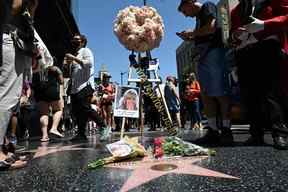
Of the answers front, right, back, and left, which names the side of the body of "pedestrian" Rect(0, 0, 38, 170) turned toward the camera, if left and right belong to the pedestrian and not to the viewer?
right

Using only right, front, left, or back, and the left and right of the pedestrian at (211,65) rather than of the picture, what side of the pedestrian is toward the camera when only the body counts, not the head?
left

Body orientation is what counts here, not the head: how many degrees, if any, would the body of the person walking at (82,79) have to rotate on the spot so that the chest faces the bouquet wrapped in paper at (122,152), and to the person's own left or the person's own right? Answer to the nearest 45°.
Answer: approximately 90° to the person's own left

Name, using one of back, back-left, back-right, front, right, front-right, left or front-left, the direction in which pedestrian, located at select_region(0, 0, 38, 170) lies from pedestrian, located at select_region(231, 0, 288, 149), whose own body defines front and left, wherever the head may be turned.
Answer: front

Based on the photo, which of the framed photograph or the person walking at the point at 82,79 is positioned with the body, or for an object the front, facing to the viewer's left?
the person walking

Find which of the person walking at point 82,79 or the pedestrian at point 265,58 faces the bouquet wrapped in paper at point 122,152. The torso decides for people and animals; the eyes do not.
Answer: the pedestrian

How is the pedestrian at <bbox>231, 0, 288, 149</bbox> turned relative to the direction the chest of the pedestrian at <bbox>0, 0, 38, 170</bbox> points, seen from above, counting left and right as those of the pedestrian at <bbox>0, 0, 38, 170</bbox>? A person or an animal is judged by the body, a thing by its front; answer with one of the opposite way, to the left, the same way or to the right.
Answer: the opposite way

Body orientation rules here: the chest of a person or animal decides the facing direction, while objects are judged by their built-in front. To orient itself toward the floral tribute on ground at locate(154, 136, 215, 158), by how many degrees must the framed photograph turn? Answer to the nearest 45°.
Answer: approximately 90° to its left

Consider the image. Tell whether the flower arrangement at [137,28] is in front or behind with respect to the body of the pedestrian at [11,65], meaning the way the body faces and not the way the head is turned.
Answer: in front

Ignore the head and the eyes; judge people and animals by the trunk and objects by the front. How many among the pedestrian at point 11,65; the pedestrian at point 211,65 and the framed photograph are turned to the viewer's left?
1

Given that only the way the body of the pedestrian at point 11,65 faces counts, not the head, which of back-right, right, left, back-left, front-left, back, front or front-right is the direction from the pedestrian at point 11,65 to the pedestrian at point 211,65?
front

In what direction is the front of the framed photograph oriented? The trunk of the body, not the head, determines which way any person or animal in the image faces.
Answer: toward the camera

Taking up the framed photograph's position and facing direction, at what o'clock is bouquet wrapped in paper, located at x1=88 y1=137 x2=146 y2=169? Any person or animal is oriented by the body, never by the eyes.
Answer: The bouquet wrapped in paper is roughly at 12 o'clock from the framed photograph.
